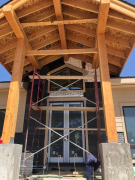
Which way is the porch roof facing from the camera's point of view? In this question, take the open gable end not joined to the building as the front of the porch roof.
toward the camera
